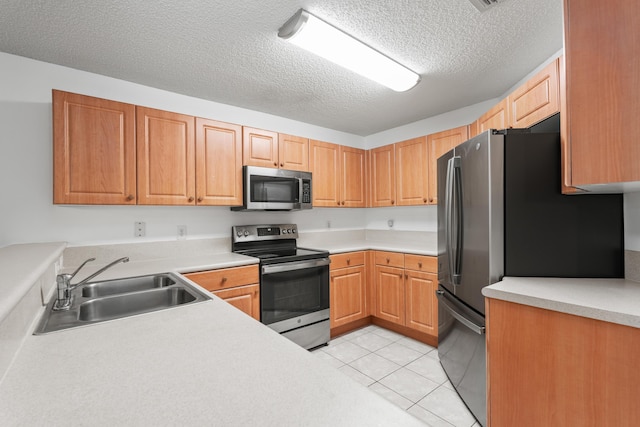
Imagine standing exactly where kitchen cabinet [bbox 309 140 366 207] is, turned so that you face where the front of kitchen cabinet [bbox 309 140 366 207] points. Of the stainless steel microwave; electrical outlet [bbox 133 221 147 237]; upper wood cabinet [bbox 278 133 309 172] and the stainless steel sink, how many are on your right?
4

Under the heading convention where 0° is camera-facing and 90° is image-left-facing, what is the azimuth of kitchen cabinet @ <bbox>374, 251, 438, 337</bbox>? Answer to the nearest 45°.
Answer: approximately 45°

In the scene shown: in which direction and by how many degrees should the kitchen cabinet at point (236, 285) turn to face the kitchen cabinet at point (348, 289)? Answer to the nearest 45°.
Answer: approximately 45° to its left

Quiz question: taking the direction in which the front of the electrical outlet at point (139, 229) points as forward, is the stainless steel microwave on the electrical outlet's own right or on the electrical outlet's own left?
on the electrical outlet's own left

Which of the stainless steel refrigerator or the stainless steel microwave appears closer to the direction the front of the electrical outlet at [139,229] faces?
the stainless steel refrigerator

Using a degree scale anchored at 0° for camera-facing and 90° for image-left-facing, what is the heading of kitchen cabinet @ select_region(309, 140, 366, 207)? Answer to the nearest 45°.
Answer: approximately 315°
